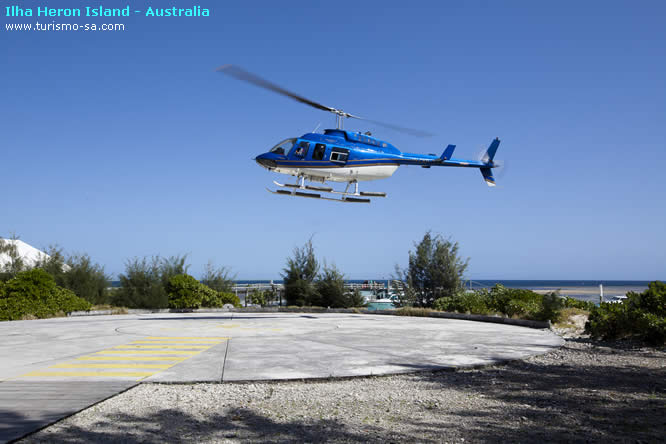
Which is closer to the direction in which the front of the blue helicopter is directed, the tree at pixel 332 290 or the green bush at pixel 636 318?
the tree

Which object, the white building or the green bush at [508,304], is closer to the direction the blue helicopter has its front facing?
the white building

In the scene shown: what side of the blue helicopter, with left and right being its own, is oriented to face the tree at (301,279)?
right

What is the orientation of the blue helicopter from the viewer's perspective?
to the viewer's left

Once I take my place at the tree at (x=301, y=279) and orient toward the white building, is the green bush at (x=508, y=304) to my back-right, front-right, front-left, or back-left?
back-left

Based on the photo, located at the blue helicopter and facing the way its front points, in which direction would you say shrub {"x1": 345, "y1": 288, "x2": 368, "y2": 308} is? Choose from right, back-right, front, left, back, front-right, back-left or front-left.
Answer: right

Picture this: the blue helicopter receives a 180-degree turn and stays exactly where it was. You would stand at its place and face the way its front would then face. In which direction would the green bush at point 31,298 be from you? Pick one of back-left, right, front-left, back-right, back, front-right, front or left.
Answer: back

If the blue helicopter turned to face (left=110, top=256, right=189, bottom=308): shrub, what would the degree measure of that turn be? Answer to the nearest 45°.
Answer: approximately 45° to its right

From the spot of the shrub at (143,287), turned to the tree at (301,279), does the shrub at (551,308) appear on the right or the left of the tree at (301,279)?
right

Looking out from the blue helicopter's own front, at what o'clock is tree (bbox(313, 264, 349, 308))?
The tree is roughly at 3 o'clock from the blue helicopter.

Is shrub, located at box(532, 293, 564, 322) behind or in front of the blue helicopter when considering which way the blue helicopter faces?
behind

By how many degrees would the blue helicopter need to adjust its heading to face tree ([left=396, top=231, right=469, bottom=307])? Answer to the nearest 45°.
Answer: approximately 135° to its right

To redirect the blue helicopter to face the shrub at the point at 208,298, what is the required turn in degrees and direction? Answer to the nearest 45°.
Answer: approximately 45° to its right
